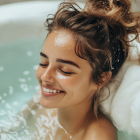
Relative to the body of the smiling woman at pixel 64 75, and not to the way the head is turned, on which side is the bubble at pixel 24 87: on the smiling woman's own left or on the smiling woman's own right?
on the smiling woman's own right

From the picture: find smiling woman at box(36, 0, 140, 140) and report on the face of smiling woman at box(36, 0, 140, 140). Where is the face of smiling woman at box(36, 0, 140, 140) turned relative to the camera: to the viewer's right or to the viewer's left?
to the viewer's left

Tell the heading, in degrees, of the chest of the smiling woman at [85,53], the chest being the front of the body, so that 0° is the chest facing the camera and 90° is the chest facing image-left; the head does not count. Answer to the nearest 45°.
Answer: approximately 45°
